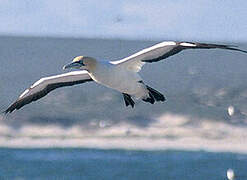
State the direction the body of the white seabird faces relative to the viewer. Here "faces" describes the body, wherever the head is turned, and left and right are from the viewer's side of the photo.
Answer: facing the viewer and to the left of the viewer
